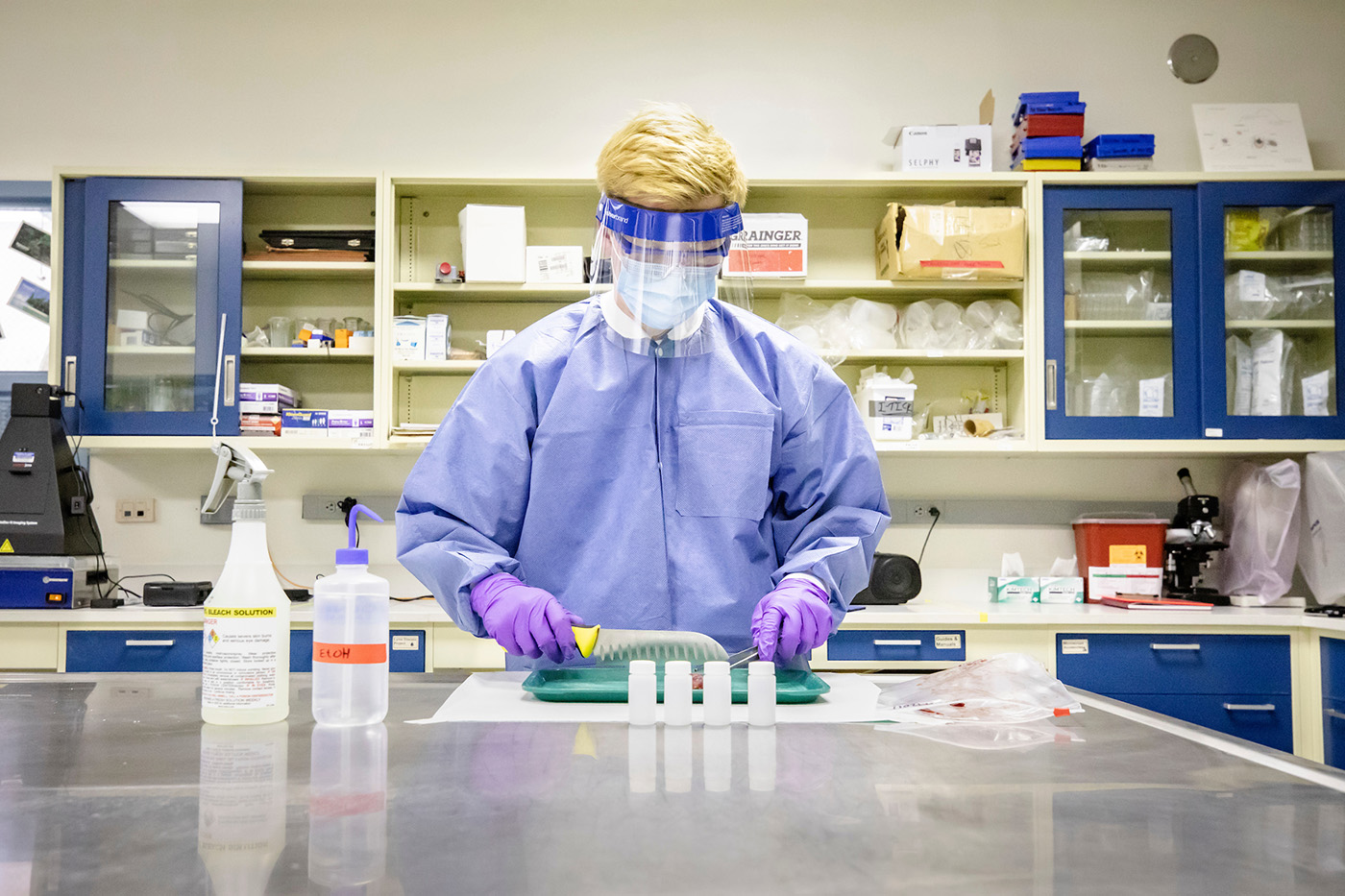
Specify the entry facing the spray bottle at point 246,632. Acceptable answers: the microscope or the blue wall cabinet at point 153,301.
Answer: the blue wall cabinet

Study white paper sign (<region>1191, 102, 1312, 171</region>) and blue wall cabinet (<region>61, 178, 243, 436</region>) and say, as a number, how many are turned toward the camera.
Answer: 2

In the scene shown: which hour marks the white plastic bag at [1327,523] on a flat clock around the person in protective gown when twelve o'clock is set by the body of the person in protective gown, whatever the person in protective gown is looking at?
The white plastic bag is roughly at 8 o'clock from the person in protective gown.

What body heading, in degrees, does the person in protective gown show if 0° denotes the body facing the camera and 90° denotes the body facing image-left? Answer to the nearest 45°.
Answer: approximately 0°

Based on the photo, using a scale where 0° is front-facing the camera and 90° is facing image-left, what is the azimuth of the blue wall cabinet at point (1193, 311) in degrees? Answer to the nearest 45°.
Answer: approximately 0°

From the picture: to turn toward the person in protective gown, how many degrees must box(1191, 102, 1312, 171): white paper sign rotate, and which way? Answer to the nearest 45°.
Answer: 0° — it already faces them
